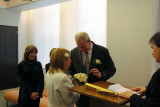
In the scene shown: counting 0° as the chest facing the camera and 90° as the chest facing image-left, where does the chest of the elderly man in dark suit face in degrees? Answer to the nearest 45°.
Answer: approximately 45°

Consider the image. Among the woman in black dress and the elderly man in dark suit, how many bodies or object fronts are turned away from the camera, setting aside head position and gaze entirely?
0

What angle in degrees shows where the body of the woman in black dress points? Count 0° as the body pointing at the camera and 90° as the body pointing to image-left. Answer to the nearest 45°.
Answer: approximately 315°

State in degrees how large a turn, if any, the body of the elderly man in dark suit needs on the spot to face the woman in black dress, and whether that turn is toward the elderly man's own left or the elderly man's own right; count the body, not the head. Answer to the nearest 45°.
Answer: approximately 90° to the elderly man's own right

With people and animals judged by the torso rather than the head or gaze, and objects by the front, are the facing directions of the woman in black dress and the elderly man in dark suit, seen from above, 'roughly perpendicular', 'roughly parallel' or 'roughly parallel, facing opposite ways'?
roughly perpendicular
